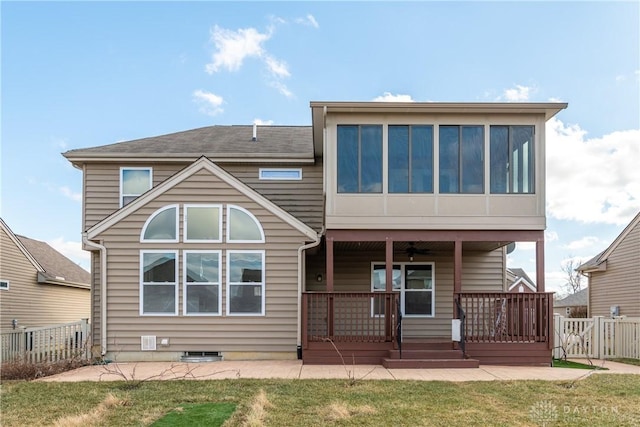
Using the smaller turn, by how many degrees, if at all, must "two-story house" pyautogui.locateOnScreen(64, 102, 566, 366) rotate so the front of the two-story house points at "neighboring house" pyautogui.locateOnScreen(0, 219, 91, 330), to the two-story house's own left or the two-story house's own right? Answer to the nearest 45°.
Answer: approximately 45° to the two-story house's own left

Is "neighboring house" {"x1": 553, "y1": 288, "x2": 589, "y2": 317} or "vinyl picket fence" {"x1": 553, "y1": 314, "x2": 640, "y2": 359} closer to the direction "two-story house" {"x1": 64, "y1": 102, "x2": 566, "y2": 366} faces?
the neighboring house

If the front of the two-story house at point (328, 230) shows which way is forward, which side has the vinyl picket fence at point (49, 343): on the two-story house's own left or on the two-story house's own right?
on the two-story house's own left

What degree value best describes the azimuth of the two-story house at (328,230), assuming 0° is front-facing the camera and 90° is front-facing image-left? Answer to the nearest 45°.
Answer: approximately 180°

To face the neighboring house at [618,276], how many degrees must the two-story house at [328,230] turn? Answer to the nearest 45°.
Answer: approximately 45° to its right
